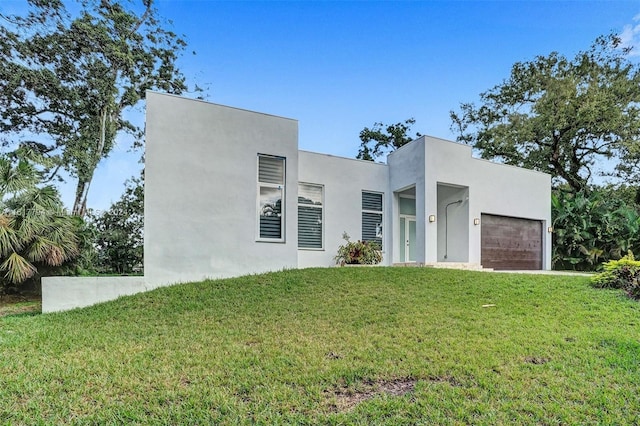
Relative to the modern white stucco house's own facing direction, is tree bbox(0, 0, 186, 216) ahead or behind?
behind

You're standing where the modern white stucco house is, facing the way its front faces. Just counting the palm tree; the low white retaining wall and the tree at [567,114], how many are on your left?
1

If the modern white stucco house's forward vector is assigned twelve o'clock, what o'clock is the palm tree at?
The palm tree is roughly at 4 o'clock from the modern white stucco house.

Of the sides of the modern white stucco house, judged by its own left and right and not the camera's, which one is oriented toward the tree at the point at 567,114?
left

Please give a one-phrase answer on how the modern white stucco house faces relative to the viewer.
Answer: facing the viewer and to the right of the viewer
